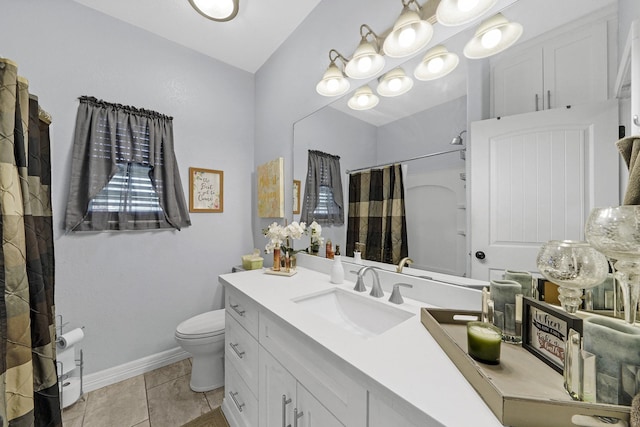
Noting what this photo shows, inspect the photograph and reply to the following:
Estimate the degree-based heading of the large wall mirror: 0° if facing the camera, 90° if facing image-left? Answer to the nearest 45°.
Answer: approximately 45°

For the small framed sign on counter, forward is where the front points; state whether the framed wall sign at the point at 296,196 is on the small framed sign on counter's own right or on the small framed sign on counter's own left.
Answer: on the small framed sign on counter's own right

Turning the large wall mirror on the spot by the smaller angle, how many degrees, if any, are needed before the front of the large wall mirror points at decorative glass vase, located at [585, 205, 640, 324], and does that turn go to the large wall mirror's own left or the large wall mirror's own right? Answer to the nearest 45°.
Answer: approximately 90° to the large wall mirror's own left

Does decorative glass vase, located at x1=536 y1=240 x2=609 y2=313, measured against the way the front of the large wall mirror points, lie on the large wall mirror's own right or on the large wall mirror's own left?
on the large wall mirror's own left

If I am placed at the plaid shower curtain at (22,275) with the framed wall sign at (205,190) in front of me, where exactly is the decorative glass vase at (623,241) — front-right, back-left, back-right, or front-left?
back-right
